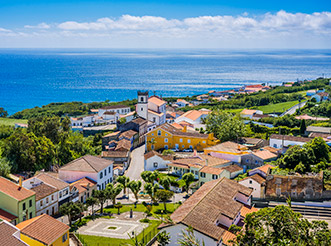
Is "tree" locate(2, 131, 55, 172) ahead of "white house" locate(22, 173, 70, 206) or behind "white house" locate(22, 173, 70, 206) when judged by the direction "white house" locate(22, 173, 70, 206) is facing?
behind

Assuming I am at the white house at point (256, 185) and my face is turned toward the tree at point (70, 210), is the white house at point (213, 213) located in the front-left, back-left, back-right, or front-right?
front-left

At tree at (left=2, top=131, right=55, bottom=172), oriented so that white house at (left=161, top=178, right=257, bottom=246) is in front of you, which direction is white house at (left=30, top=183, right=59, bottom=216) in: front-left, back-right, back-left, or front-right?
front-right

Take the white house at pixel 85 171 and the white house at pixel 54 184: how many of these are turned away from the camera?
0

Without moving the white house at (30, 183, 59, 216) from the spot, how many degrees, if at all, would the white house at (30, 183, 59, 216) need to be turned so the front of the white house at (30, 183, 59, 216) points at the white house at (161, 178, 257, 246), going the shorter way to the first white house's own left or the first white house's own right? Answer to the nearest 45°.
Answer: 0° — it already faces it

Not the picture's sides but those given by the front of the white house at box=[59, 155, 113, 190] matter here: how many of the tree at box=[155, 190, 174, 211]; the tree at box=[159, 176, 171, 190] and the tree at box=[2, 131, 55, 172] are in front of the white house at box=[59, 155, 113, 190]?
2

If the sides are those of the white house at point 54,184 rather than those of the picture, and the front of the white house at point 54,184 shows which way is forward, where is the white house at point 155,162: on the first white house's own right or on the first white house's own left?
on the first white house's own left

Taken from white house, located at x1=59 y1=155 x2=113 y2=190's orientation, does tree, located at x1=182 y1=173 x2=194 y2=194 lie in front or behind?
in front

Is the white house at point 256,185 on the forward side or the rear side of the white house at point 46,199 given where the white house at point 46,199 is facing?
on the forward side

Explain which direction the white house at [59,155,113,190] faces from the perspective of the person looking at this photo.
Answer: facing the viewer and to the right of the viewer

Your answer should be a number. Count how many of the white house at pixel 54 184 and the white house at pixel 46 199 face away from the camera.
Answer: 0

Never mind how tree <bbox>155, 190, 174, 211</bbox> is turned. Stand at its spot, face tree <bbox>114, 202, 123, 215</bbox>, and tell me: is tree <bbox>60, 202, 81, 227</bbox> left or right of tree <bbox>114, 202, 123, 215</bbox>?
left
